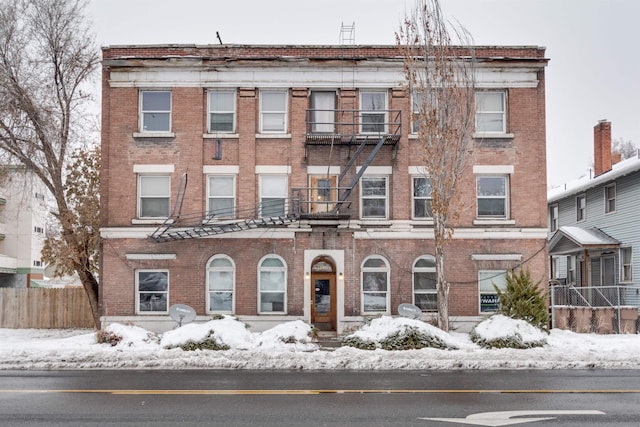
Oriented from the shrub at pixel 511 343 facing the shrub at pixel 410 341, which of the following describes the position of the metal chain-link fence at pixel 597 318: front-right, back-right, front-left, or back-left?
back-right

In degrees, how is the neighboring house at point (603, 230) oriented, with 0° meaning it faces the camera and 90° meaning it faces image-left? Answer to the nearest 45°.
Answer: approximately 45°

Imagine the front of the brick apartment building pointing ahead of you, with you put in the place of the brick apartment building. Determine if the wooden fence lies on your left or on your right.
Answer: on your right

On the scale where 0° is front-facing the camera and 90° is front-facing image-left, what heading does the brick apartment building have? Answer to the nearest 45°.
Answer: approximately 0°

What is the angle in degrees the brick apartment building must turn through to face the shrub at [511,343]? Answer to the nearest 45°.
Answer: approximately 45° to its left
